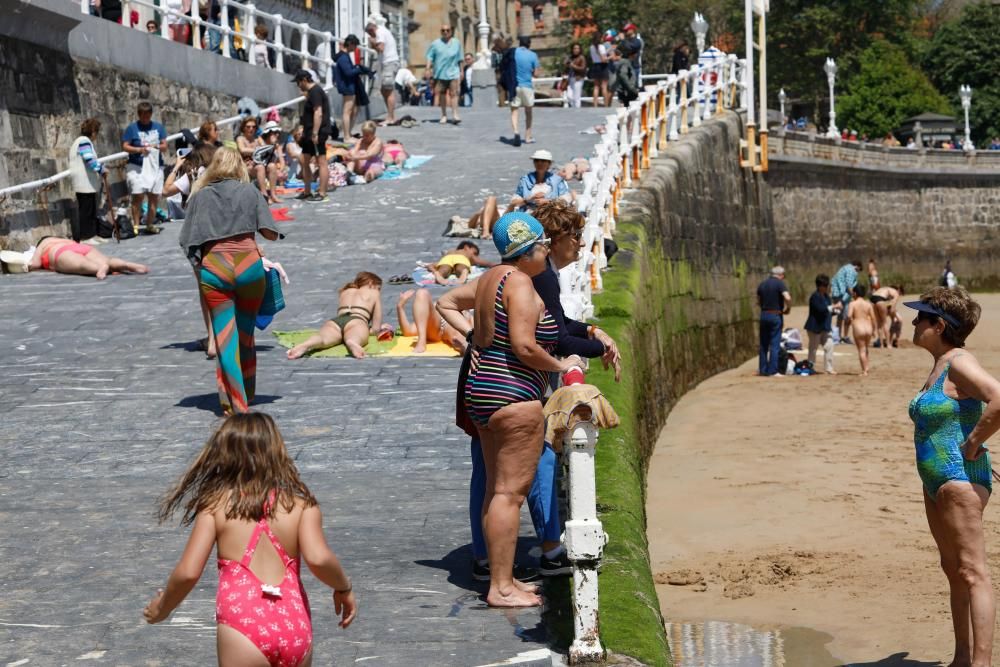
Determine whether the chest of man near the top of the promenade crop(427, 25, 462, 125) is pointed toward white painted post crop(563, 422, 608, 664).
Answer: yes

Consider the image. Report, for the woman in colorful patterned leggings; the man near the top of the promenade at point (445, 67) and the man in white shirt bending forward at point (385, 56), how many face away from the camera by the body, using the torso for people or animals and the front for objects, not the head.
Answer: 1

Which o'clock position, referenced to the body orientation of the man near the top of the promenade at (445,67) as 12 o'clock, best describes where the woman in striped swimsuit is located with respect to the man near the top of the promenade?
The woman in striped swimsuit is roughly at 12 o'clock from the man near the top of the promenade.

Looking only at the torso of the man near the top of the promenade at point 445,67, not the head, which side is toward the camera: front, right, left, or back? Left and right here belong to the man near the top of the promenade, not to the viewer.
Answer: front

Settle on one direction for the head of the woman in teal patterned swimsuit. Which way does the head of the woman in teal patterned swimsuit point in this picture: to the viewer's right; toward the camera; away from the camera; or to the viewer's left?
to the viewer's left

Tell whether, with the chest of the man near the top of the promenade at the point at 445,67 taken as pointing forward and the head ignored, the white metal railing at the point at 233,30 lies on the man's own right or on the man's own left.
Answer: on the man's own right

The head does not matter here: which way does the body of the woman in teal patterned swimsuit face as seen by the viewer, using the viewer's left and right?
facing to the left of the viewer

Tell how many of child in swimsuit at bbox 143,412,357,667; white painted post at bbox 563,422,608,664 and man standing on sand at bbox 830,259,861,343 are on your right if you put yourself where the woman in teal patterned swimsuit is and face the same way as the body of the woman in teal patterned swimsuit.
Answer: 1

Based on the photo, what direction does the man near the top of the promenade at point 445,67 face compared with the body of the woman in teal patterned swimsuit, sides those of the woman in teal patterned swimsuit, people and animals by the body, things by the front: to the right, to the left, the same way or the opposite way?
to the left

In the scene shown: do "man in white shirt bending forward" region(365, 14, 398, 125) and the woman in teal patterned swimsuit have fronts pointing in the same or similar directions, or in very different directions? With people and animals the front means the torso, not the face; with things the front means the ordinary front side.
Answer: same or similar directions

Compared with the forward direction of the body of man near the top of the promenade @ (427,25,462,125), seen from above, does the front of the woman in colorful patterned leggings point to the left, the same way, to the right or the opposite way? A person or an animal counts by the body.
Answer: the opposite way

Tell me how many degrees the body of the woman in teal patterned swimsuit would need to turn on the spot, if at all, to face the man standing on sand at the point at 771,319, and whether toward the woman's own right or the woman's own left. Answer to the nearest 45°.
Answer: approximately 90° to the woman's own right

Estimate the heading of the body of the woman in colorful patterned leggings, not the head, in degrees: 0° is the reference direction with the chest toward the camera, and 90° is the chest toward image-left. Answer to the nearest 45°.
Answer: approximately 180°
